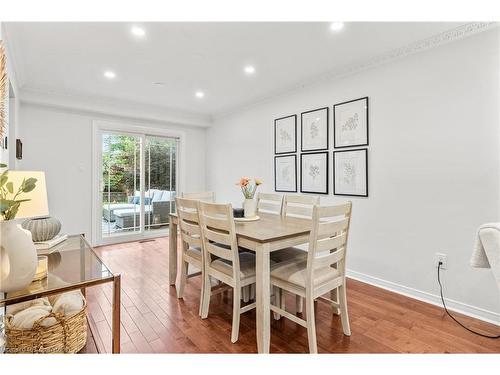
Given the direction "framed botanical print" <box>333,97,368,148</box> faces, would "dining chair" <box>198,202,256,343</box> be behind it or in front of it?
in front

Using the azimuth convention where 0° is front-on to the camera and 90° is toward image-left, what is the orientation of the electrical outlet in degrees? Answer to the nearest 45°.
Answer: approximately 45°

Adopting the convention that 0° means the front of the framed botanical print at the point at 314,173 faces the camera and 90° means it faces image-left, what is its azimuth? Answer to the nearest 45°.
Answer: approximately 45°

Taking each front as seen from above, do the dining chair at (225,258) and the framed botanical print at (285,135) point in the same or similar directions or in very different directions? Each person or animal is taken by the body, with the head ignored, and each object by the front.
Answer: very different directions

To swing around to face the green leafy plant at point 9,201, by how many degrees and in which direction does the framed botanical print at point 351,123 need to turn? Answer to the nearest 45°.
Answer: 0° — it already faces it

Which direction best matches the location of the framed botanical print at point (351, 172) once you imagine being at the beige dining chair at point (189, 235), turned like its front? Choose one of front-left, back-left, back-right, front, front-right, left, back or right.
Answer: front-right

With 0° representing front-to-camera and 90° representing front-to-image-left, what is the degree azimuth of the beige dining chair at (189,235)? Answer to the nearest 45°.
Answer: approximately 225°

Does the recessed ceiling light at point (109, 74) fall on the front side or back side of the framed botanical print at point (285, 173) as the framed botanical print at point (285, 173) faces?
on the front side

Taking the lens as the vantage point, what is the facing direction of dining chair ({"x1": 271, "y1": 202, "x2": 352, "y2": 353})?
facing away from the viewer and to the left of the viewer

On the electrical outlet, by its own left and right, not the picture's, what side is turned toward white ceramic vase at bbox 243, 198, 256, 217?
front

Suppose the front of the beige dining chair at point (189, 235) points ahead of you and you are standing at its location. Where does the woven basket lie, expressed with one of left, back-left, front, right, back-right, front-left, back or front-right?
back

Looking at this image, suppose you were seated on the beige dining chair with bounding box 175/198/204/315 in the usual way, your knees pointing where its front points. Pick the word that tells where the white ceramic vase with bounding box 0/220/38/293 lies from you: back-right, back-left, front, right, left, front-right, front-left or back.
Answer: back

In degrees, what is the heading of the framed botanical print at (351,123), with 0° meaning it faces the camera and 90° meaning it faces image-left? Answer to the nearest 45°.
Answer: approximately 45°
